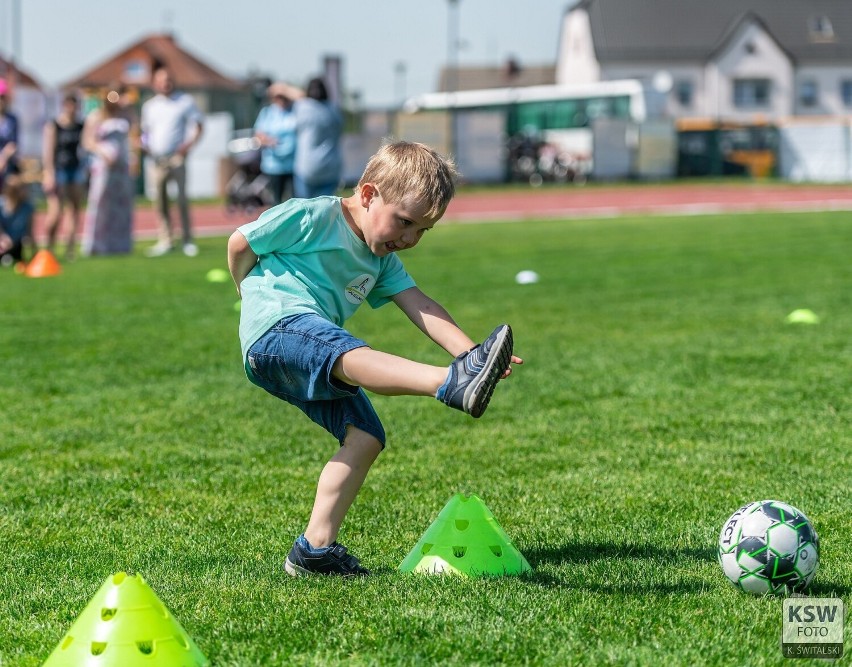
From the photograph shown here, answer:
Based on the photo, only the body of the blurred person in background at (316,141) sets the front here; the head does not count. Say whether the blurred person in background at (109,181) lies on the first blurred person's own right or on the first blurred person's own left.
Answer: on the first blurred person's own left

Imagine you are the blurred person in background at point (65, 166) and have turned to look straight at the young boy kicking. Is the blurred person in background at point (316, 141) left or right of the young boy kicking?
left

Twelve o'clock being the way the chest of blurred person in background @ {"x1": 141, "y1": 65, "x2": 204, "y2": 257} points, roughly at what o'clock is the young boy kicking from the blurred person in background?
The young boy kicking is roughly at 12 o'clock from the blurred person in background.

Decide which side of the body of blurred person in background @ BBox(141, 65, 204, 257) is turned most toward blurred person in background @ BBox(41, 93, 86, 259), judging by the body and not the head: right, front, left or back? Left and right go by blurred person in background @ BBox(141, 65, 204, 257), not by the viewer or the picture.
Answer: right

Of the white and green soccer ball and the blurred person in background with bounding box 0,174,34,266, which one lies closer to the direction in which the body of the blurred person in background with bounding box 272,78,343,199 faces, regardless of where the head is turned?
the blurred person in background

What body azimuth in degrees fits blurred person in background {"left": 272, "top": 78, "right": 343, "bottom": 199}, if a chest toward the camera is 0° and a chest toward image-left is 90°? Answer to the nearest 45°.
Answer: approximately 180°

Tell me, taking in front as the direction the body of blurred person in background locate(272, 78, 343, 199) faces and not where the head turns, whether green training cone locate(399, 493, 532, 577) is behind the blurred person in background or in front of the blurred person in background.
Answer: behind

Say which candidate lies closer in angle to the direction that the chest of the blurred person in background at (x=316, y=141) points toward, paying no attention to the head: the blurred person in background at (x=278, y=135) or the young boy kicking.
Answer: the blurred person in background

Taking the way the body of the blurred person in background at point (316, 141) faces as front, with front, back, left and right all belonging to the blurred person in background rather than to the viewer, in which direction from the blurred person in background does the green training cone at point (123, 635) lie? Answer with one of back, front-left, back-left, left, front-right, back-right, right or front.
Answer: back

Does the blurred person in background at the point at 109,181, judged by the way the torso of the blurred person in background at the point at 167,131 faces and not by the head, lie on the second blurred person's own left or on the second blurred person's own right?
on the second blurred person's own right
